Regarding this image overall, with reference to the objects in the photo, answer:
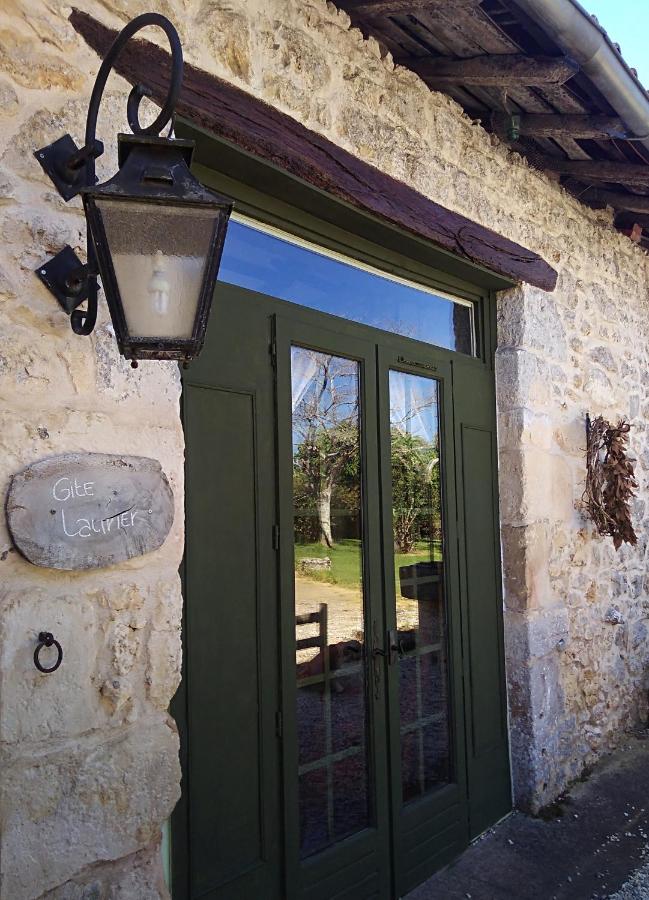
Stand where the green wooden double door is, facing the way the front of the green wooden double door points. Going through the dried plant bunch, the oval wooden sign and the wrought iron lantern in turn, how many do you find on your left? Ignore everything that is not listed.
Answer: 1

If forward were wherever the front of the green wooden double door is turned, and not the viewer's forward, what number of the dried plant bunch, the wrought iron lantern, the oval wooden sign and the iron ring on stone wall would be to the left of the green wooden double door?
1

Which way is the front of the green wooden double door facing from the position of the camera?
facing the viewer and to the right of the viewer

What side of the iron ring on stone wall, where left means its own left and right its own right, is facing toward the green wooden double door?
left

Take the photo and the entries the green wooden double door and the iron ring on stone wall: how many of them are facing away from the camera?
0

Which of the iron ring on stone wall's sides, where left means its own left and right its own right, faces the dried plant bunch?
left
